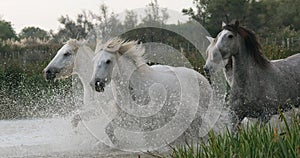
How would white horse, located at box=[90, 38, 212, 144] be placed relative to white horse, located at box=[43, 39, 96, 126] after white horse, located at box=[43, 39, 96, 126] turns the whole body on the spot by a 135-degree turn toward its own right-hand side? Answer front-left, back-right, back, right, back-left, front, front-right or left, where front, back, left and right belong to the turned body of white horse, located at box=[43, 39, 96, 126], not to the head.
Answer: right

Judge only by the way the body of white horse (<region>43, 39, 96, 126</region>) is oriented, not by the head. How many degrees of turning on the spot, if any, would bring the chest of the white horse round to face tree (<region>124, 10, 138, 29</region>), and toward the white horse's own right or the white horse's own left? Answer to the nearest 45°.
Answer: approximately 135° to the white horse's own right

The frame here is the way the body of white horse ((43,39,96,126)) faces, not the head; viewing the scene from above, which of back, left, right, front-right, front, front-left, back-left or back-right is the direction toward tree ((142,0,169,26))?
back-right

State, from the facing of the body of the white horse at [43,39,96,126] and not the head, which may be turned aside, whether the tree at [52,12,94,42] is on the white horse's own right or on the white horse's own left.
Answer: on the white horse's own right

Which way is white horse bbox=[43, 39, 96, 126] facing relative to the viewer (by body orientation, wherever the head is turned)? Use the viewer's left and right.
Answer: facing to the left of the viewer

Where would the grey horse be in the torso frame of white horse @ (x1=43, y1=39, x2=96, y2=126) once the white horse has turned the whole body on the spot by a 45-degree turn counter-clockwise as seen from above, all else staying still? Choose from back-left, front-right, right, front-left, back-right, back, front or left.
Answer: left

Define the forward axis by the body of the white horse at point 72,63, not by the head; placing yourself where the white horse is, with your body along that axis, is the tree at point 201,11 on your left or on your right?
on your right
